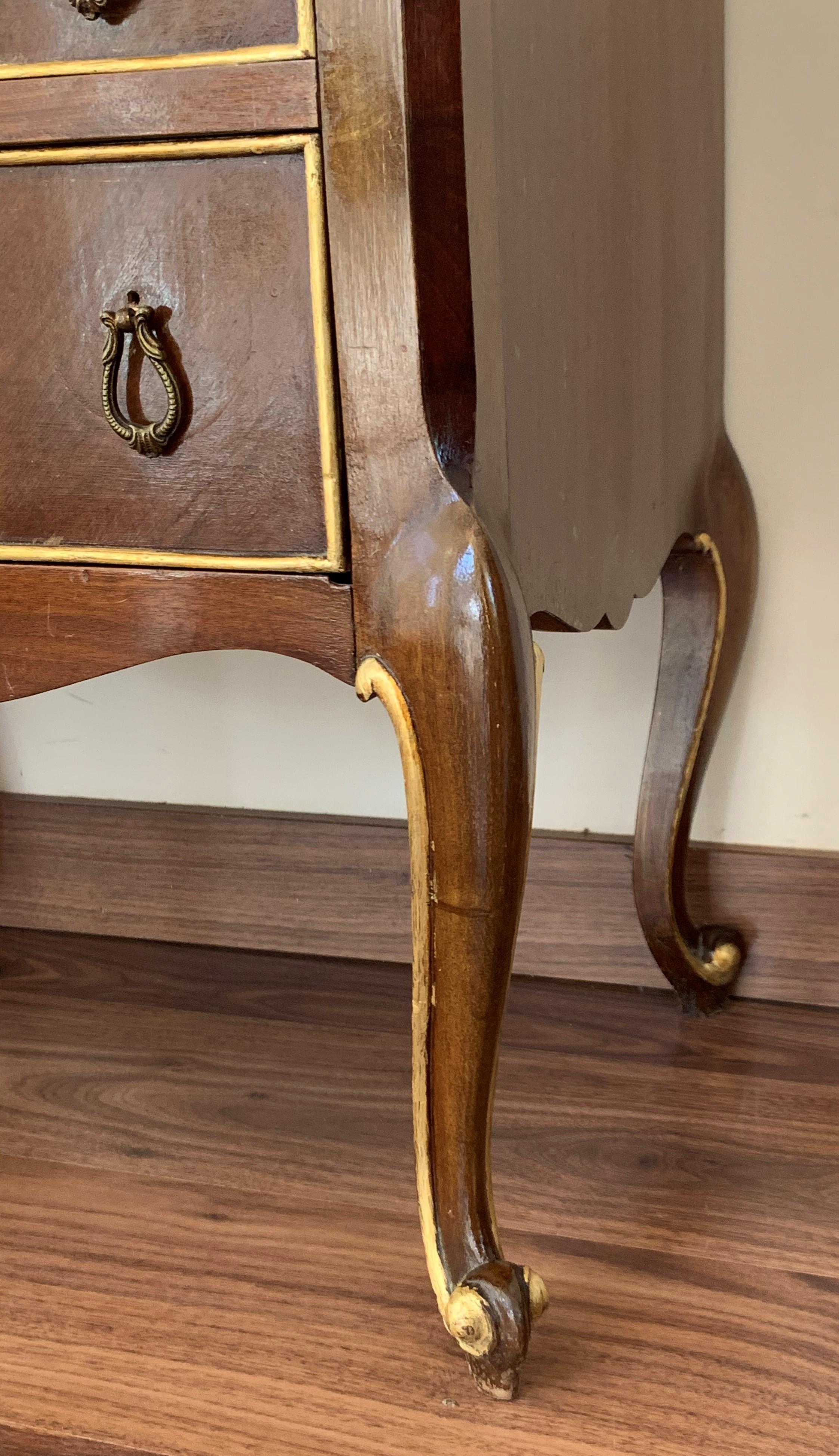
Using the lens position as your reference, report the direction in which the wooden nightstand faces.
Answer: facing the viewer and to the left of the viewer
